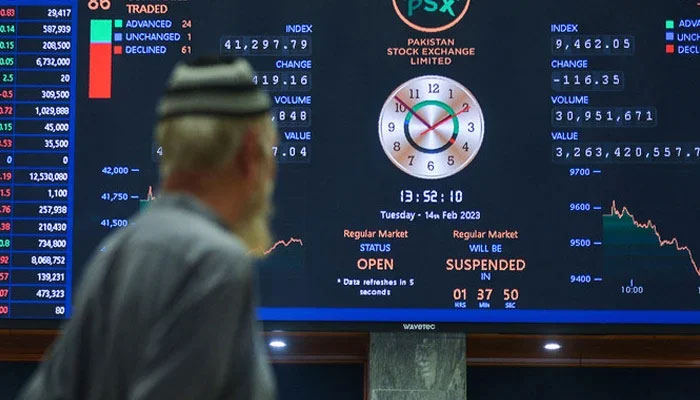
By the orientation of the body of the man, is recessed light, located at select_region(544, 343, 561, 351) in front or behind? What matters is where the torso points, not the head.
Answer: in front

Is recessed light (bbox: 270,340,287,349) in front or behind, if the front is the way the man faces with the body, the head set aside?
in front

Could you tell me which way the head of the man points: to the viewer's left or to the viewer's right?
to the viewer's right

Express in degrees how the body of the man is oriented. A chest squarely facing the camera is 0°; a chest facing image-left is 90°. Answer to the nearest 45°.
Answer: approximately 225°
